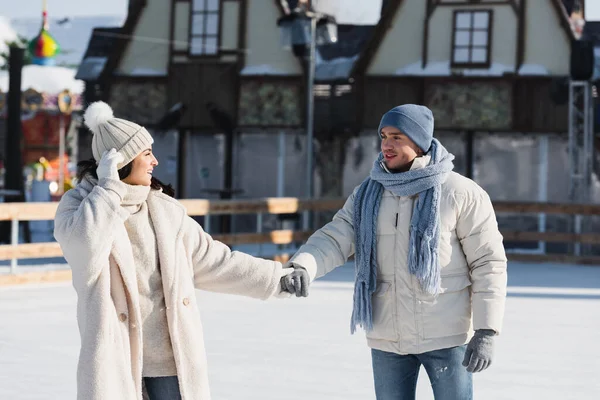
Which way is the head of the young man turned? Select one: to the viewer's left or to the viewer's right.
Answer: to the viewer's left

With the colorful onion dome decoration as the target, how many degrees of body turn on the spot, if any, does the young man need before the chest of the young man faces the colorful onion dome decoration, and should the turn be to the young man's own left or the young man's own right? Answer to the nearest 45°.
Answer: approximately 135° to the young man's own right

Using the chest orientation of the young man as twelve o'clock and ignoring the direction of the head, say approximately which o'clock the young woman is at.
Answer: The young woman is roughly at 1 o'clock from the young man.

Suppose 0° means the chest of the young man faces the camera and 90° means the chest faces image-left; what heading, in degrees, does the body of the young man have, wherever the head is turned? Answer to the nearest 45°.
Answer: approximately 45°

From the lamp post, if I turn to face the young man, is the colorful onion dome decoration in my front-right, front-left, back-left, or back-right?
back-right

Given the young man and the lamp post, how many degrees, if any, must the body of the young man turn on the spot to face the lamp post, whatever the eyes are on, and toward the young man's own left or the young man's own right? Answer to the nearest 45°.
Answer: approximately 135° to the young man's own right

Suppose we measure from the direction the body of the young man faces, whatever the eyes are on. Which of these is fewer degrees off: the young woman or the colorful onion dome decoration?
the young woman
